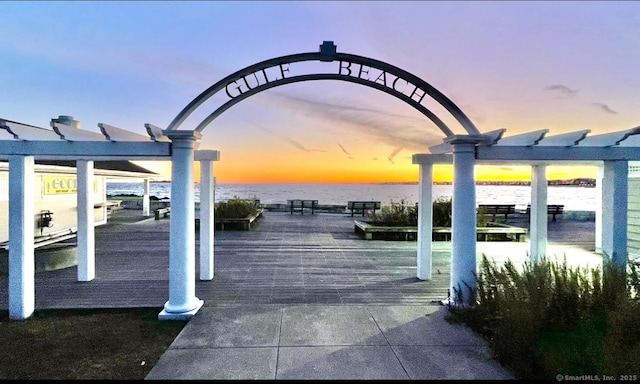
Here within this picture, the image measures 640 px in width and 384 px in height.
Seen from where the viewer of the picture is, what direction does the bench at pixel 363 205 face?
facing away from the viewer

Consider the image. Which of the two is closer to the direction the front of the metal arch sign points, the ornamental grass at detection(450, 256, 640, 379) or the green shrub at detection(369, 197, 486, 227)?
the ornamental grass

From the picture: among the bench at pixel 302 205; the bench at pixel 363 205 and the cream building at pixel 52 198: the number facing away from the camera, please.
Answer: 2

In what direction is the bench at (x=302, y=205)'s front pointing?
away from the camera

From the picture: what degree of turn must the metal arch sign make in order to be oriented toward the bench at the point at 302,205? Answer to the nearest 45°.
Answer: approximately 180°

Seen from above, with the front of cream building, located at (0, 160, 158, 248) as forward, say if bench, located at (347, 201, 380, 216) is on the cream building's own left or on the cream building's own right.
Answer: on the cream building's own left

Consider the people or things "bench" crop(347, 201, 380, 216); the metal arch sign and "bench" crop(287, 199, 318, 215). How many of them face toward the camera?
1

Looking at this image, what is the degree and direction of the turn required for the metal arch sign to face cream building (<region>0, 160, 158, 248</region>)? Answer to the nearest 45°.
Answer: approximately 135° to its right

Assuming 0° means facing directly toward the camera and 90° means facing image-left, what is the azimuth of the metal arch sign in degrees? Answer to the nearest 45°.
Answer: approximately 0°
